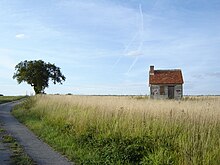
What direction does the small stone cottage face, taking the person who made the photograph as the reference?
facing the viewer
